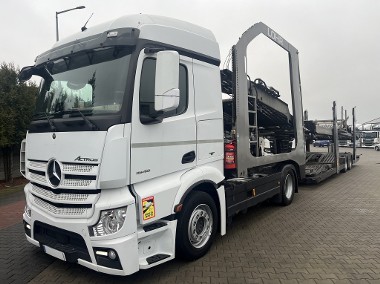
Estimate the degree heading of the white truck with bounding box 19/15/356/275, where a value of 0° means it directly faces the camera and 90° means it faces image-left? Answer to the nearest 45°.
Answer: approximately 45°
